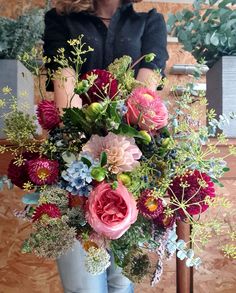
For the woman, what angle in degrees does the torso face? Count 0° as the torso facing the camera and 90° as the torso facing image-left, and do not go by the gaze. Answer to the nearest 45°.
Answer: approximately 0°
